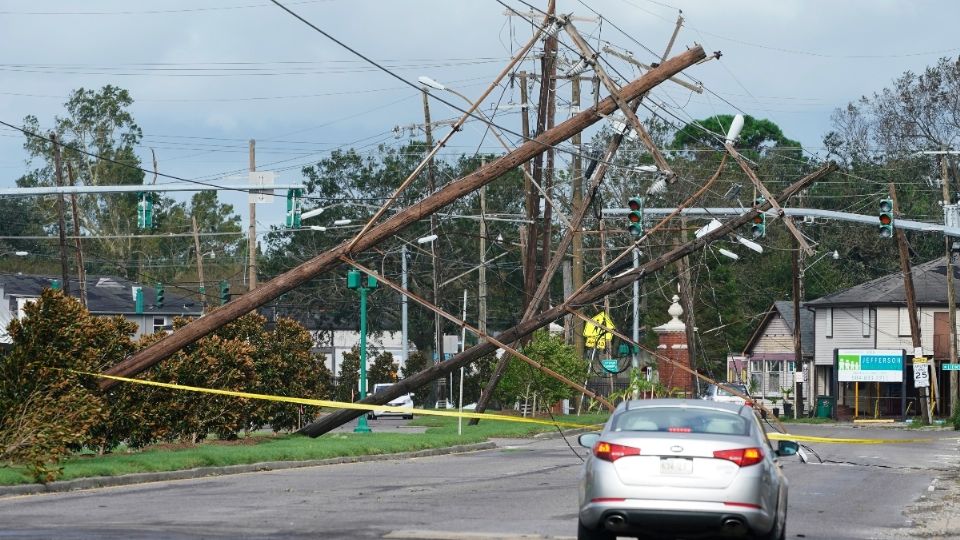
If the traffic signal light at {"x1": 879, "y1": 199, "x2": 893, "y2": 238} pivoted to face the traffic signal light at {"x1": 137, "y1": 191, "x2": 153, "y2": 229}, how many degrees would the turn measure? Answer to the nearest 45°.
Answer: approximately 90° to its right

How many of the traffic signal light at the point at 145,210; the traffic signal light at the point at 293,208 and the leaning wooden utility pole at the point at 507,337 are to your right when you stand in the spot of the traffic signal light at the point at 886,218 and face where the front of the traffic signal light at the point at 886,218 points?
3

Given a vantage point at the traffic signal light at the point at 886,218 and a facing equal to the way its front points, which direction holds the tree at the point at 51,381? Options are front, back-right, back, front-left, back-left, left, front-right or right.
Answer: front-right

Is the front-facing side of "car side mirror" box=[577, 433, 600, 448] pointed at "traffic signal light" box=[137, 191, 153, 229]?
no

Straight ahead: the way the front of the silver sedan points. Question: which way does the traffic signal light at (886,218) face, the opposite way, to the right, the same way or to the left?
the opposite way

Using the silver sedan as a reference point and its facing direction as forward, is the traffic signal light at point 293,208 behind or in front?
in front

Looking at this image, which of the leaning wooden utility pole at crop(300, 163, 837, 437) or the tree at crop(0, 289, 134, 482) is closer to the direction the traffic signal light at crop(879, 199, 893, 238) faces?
the tree

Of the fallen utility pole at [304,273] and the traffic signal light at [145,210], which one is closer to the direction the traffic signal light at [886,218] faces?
the fallen utility pole

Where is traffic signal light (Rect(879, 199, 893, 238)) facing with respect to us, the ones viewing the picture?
facing the viewer

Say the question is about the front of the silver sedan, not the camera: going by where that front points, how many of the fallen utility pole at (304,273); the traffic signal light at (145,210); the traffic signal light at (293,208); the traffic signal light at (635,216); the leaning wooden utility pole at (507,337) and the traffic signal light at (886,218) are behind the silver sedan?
0

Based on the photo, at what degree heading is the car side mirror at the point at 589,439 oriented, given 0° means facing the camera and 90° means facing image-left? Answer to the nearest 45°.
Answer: approximately 0°

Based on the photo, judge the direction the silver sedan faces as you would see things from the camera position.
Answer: facing away from the viewer

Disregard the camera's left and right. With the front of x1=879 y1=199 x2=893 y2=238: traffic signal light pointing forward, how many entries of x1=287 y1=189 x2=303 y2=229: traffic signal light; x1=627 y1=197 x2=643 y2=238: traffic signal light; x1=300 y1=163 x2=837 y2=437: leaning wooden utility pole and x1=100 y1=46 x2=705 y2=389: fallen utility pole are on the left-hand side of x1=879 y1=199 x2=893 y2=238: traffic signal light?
0

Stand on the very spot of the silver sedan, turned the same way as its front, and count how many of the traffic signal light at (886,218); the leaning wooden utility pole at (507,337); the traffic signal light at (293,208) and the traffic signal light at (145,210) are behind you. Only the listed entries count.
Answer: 0

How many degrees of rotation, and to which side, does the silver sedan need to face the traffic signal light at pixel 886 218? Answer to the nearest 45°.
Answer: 0° — it already faces it

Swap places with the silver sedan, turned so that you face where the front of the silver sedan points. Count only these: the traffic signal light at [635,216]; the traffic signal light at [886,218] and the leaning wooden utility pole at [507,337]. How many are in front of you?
3

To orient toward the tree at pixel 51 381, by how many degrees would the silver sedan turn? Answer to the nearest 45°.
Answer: approximately 45° to its left
